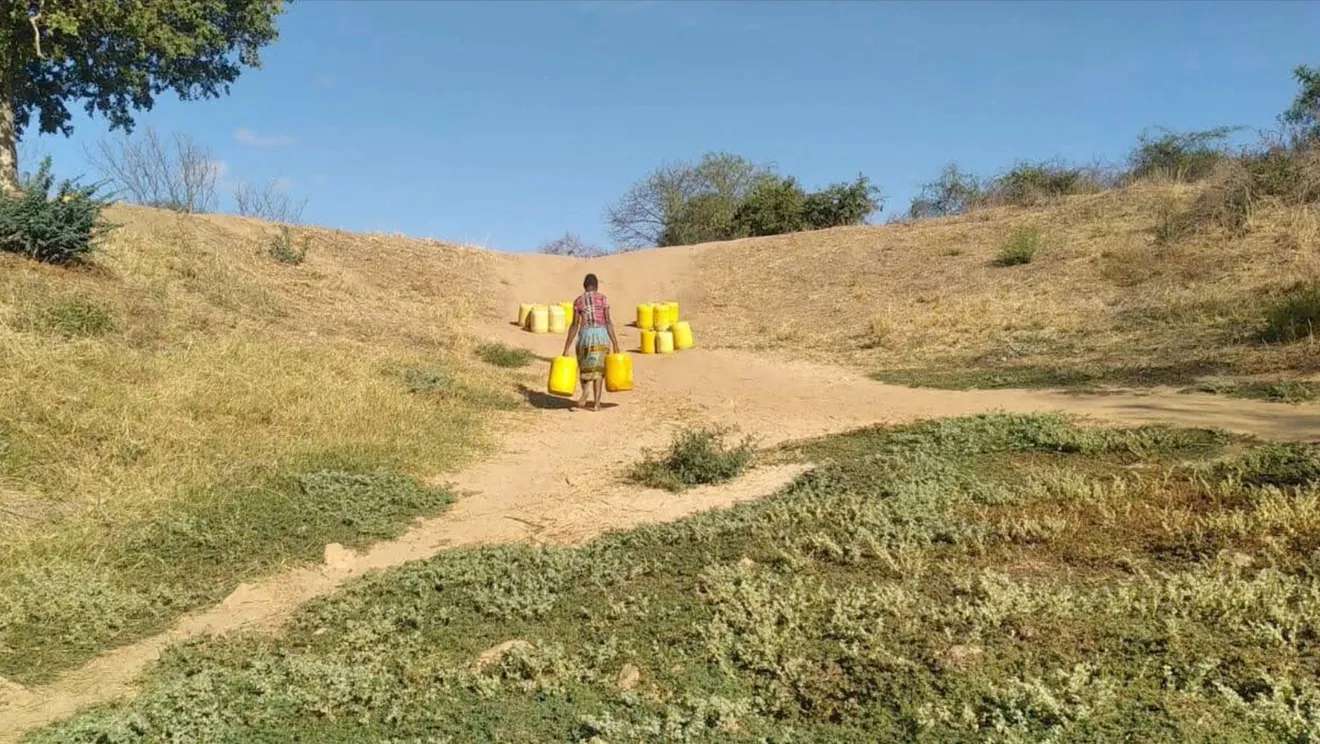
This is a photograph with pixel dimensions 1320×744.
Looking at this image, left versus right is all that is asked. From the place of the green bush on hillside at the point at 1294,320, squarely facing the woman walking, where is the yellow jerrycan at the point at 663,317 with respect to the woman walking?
right

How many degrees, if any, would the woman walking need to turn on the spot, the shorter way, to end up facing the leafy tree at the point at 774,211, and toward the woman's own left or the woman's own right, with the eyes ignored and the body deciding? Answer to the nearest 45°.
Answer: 0° — they already face it

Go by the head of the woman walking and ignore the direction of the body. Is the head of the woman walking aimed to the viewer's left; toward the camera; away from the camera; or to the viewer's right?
away from the camera

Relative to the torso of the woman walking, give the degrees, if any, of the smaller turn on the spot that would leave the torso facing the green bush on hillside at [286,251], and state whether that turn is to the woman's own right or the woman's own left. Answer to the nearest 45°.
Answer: approximately 45° to the woman's own left

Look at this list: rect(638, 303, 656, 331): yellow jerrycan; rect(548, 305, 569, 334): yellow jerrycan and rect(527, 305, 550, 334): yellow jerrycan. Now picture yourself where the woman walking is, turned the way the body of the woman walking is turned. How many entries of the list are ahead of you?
3

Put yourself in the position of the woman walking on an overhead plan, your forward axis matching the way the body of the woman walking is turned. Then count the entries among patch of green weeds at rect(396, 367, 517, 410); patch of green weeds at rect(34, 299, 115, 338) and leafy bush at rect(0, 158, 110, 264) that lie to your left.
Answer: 3

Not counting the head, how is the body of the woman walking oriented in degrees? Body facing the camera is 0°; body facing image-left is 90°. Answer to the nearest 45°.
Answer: approximately 180°

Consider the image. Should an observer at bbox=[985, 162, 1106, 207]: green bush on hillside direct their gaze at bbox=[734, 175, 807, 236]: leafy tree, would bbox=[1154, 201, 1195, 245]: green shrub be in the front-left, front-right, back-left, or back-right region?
back-left

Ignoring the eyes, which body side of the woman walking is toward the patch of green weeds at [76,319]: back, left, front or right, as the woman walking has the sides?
left

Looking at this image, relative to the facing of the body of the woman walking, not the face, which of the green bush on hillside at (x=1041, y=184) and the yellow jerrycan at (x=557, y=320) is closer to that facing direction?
the yellow jerrycan

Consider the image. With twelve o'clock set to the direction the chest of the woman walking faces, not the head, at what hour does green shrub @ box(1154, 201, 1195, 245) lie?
The green shrub is roughly at 2 o'clock from the woman walking.

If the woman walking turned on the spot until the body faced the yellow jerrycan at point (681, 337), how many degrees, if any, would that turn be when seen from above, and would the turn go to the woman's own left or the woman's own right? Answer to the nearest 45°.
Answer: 0° — they already face it

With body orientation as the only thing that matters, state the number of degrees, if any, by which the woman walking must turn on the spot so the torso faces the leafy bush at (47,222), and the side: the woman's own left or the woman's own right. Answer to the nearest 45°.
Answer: approximately 90° to the woman's own left

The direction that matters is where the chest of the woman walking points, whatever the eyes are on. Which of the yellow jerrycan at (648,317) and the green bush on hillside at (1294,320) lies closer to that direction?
the yellow jerrycan

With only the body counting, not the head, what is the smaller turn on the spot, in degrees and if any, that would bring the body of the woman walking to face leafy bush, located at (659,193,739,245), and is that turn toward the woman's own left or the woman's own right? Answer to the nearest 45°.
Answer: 0° — they already face it

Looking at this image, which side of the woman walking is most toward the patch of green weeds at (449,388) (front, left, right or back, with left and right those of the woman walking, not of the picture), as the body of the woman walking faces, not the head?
left
